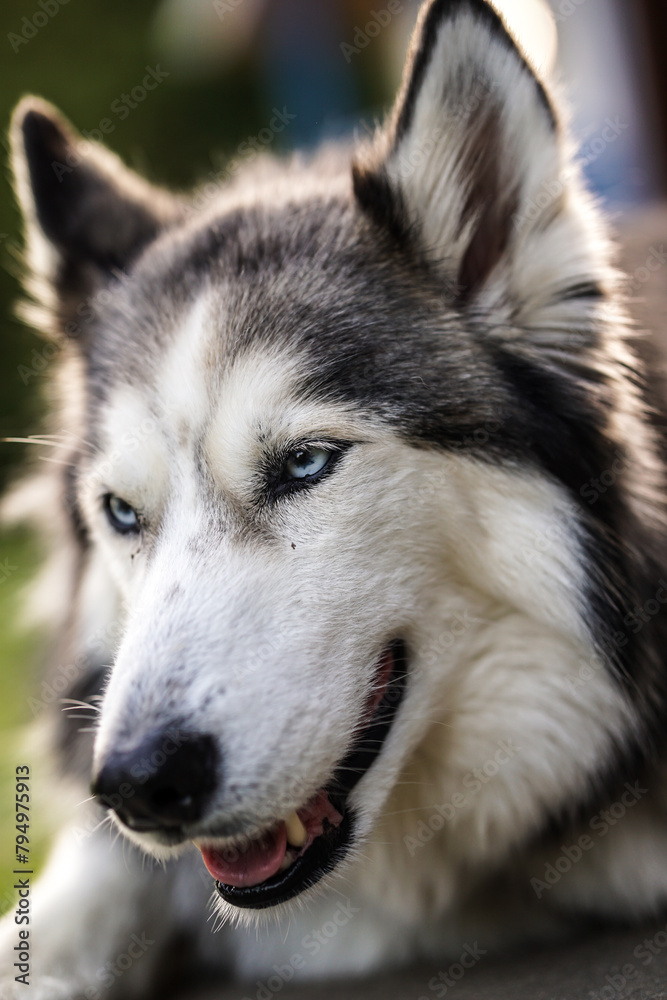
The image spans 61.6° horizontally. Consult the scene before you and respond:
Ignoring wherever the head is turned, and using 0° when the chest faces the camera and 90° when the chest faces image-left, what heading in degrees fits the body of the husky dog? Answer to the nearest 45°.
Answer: approximately 45°
